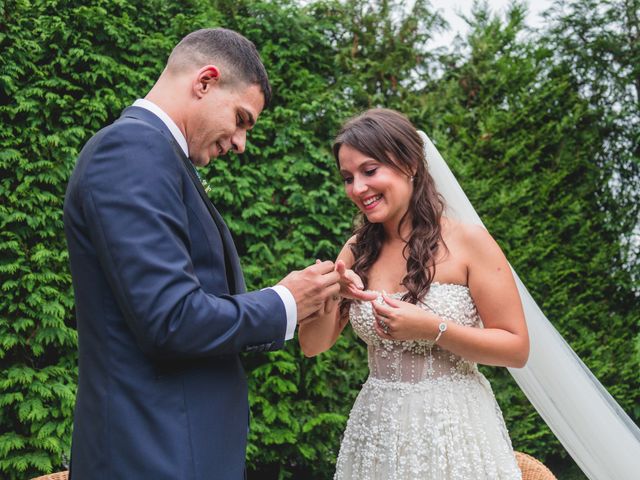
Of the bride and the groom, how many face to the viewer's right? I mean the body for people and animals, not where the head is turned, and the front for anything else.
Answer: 1

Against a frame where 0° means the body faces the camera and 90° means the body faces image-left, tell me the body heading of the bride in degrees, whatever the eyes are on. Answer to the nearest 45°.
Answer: approximately 45°

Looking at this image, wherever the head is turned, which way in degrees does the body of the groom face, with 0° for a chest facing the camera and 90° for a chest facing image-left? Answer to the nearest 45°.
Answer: approximately 270°

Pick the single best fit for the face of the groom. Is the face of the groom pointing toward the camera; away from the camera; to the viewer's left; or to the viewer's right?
to the viewer's right

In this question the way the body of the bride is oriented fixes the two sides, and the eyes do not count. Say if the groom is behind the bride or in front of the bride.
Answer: in front

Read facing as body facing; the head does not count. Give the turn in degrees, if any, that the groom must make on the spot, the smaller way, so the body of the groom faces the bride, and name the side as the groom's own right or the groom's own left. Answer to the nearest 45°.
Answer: approximately 45° to the groom's own left
